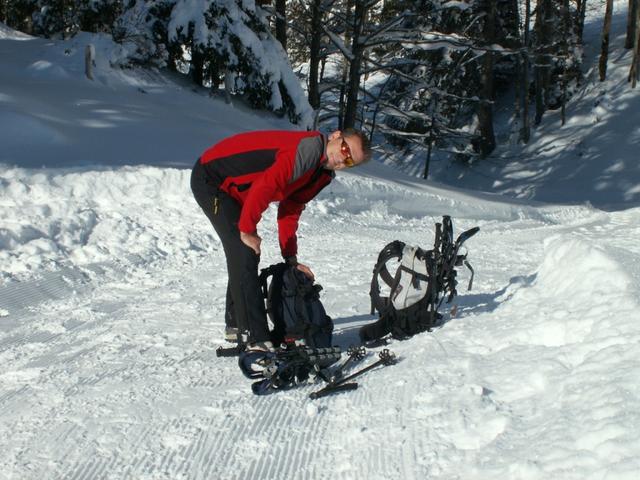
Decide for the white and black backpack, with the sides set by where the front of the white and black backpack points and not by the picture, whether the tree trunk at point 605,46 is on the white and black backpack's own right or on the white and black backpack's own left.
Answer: on the white and black backpack's own left

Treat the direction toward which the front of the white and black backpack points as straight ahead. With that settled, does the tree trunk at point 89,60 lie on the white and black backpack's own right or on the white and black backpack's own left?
on the white and black backpack's own left

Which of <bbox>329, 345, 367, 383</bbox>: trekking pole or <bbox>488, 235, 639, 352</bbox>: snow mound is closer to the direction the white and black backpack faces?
the snow mound

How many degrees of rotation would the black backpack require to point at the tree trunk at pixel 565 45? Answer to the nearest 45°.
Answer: approximately 90° to its left

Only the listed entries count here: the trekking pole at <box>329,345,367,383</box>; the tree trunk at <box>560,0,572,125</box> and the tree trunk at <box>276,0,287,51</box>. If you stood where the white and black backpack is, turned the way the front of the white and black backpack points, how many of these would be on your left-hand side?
2
